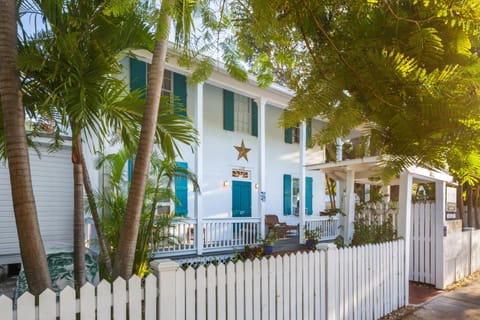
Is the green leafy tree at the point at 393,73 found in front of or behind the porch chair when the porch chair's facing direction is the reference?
in front

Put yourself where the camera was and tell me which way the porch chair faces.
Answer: facing the viewer and to the right of the viewer

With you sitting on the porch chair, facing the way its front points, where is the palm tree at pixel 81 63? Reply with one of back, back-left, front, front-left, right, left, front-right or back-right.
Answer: front-right

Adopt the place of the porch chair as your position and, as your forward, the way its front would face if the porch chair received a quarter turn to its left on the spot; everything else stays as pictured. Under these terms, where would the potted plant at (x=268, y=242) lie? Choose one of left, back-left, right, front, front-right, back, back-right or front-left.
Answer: back-right

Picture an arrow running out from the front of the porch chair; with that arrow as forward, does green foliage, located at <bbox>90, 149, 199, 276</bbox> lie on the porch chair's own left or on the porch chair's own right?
on the porch chair's own right

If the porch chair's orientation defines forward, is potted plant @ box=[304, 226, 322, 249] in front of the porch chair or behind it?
in front
